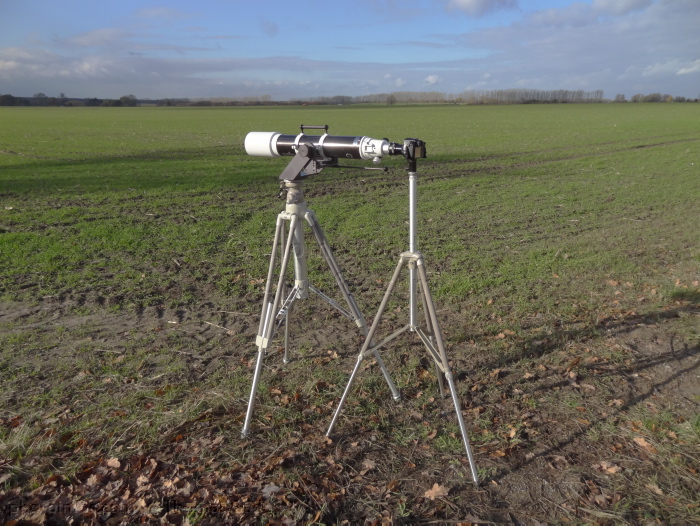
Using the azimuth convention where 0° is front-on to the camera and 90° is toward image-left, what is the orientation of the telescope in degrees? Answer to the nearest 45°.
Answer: approximately 90°

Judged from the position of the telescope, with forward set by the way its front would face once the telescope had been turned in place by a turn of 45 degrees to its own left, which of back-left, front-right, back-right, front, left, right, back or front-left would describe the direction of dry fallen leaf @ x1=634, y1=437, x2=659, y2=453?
back-left

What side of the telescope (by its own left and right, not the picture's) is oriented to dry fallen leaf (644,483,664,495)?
back
